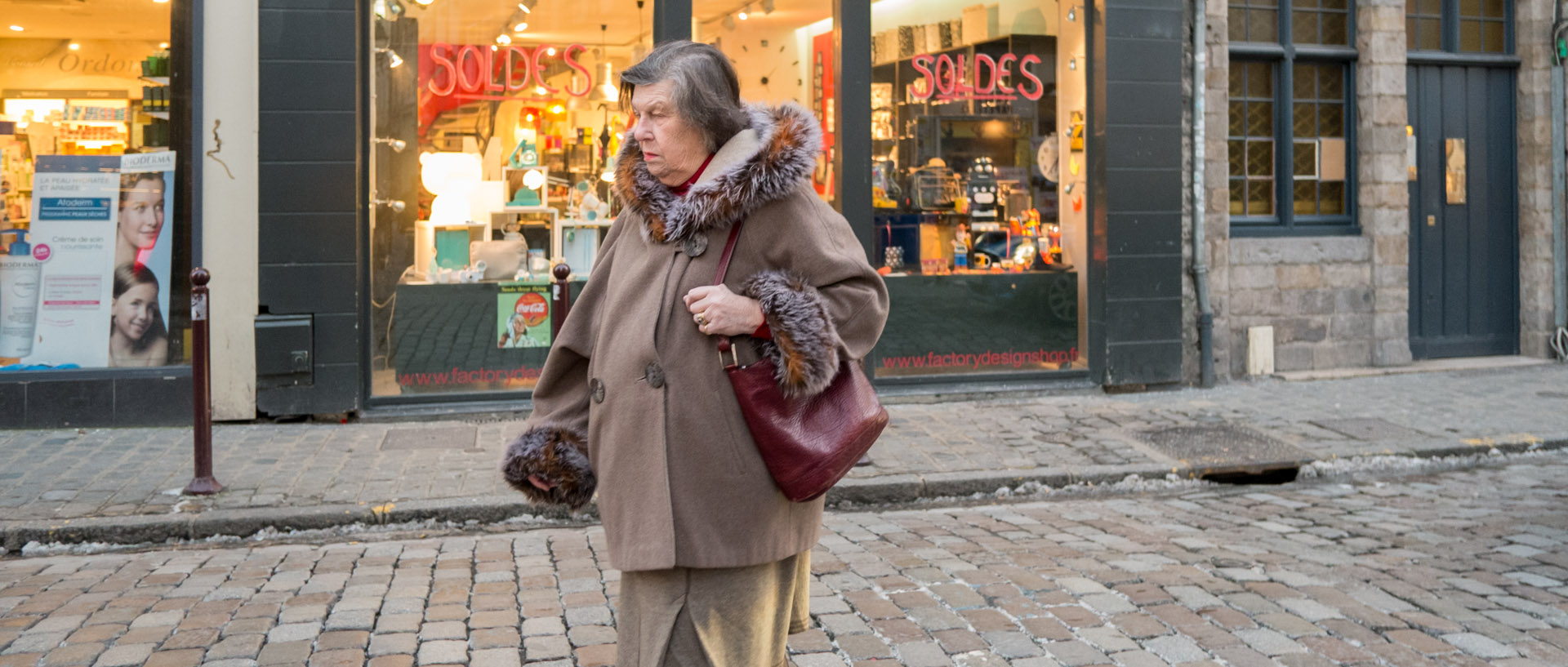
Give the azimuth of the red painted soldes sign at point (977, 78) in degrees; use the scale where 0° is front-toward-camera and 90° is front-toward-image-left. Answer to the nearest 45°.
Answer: approximately 0°

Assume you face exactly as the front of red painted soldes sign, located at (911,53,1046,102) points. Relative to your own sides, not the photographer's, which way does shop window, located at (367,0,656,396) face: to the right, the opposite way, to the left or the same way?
the same way

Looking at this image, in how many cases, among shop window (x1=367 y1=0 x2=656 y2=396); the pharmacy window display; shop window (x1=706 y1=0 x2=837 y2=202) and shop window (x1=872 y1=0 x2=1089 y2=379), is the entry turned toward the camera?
4

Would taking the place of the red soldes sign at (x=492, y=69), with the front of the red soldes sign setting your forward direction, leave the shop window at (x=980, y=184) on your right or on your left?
on your left

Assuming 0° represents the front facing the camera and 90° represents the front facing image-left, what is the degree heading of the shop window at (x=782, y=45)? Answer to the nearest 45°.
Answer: approximately 0°

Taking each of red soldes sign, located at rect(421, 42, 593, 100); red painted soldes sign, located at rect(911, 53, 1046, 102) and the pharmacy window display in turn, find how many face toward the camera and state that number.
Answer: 3

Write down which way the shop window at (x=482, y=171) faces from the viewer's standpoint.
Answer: facing the viewer

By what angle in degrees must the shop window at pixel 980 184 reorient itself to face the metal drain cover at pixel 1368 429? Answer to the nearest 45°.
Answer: approximately 45° to its left

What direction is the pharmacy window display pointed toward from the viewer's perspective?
toward the camera

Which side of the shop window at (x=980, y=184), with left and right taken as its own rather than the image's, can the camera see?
front

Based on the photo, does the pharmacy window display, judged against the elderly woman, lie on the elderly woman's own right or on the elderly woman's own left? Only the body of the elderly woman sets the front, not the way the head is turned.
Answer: on the elderly woman's own right

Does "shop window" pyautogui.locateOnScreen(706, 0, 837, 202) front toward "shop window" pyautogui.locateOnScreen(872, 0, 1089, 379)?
no

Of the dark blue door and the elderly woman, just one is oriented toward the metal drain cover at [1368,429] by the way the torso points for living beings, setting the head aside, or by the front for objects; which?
the dark blue door

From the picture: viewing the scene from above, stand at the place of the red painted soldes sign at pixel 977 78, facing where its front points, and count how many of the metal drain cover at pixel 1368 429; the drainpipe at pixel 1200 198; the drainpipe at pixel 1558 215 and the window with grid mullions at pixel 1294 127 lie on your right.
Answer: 0

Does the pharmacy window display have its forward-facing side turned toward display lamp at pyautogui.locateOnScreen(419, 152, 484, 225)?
no

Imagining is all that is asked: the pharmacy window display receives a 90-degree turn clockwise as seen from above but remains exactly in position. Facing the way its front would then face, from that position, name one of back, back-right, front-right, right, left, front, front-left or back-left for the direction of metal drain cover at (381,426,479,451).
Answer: back-left

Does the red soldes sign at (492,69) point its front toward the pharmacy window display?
no

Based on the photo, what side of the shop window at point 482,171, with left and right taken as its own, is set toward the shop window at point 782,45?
left
